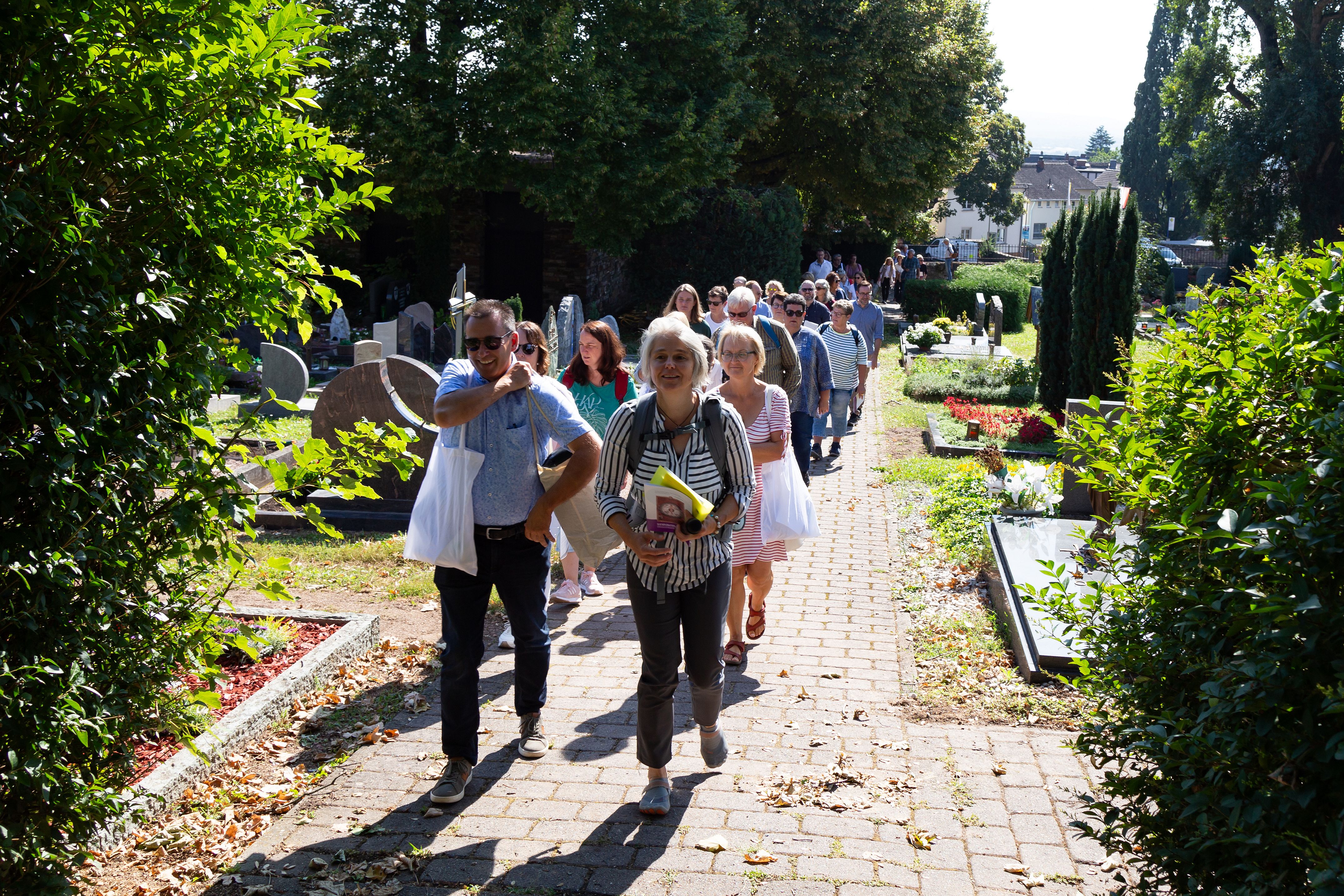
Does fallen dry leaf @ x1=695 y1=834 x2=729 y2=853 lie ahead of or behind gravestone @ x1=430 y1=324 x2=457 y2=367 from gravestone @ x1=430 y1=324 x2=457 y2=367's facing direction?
ahead

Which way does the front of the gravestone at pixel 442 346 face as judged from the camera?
facing the viewer

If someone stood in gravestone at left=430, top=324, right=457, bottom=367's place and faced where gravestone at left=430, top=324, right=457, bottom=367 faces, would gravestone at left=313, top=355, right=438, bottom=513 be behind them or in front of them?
in front

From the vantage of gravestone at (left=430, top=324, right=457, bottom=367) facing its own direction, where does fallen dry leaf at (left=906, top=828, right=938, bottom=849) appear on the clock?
The fallen dry leaf is roughly at 12 o'clock from the gravestone.

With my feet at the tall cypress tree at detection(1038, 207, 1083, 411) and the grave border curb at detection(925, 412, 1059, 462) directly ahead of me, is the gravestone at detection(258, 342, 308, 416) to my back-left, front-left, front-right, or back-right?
front-right

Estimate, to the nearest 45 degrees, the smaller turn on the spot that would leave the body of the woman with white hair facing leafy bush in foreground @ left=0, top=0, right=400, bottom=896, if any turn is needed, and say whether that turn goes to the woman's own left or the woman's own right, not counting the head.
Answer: approximately 45° to the woman's own right

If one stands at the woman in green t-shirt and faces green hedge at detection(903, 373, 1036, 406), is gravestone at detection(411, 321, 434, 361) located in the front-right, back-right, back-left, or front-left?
front-left

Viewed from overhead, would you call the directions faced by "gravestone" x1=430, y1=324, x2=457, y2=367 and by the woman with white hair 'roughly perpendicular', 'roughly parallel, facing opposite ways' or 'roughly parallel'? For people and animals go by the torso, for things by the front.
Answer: roughly parallel

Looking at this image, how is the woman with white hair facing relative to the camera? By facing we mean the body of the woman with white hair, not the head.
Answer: toward the camera

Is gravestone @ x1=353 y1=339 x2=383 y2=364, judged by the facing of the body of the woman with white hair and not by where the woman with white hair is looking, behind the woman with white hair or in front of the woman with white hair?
behind

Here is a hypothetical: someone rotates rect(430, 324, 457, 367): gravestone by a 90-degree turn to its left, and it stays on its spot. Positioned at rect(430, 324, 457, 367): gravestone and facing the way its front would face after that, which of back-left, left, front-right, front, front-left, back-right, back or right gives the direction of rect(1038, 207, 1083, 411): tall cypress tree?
front-right
